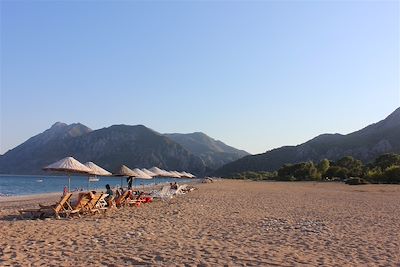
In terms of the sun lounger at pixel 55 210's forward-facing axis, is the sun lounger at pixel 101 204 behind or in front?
behind

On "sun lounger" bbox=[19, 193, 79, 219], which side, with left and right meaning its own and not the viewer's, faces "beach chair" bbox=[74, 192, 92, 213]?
back

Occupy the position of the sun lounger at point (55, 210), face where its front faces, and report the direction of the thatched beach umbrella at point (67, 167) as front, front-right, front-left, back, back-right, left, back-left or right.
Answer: right

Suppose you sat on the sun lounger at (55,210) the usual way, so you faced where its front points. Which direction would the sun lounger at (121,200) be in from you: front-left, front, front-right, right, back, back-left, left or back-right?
back-right

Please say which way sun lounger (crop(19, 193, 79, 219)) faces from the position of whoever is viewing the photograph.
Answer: facing to the left of the viewer
